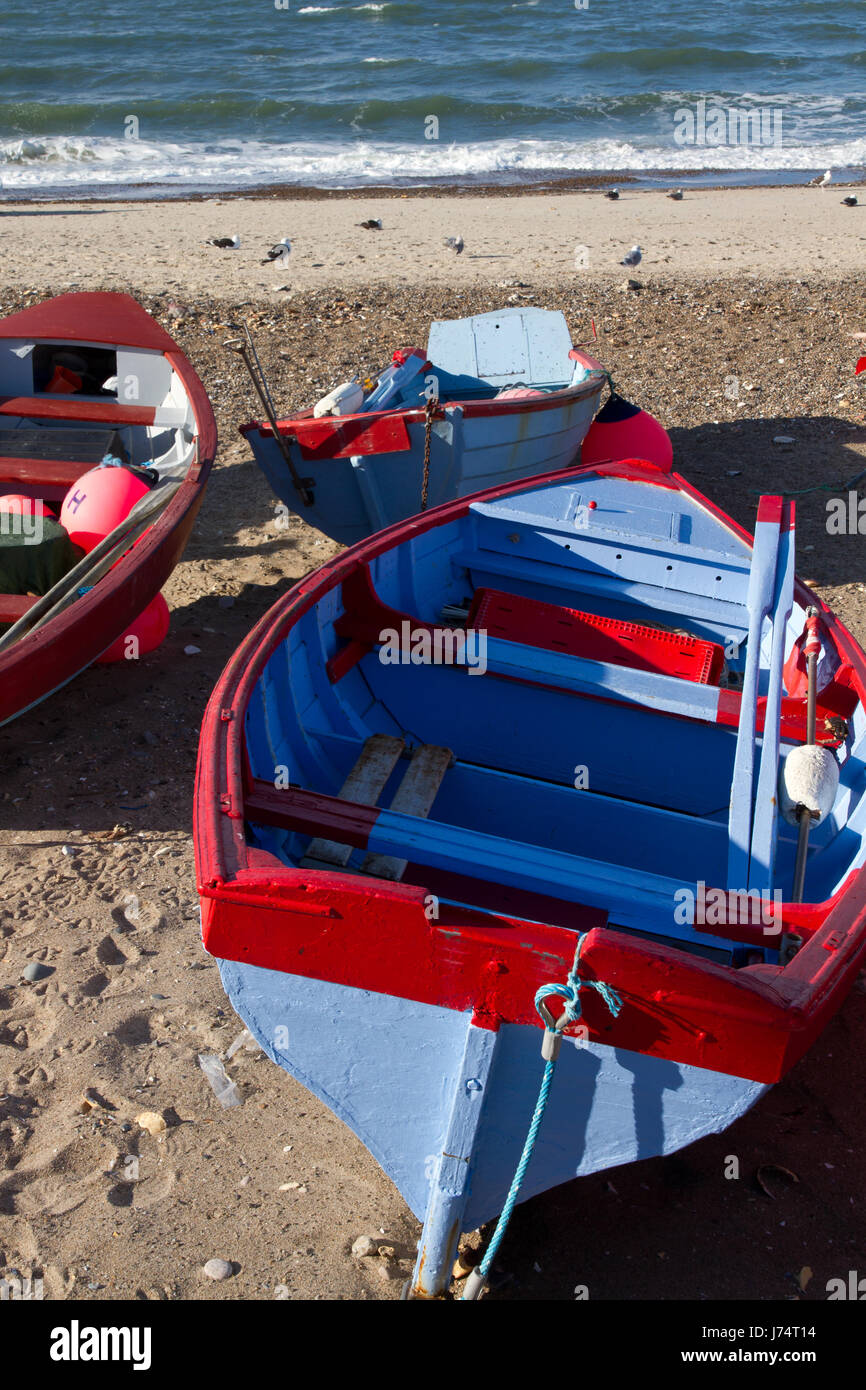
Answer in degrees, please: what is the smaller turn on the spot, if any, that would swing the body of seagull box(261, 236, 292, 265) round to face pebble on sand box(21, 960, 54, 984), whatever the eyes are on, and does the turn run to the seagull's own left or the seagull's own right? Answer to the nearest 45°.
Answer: approximately 135° to the seagull's own right

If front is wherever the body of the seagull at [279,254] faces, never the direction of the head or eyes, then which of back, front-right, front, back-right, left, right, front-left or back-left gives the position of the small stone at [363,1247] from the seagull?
back-right

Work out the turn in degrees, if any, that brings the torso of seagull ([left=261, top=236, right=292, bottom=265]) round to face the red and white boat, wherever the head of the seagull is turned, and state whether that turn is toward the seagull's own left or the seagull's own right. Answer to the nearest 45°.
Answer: approximately 135° to the seagull's own right

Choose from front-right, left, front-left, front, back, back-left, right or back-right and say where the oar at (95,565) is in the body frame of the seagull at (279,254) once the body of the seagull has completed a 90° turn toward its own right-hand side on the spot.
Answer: front-right

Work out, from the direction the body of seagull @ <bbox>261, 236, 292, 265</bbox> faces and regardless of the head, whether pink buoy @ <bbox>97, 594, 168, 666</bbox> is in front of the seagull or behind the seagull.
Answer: behind

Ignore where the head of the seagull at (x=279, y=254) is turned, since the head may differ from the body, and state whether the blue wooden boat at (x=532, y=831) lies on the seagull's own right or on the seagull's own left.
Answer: on the seagull's own right

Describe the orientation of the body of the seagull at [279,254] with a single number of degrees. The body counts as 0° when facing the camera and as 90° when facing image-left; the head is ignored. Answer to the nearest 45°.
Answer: approximately 225°

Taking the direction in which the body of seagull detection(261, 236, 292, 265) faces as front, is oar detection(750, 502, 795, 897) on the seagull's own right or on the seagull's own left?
on the seagull's own right

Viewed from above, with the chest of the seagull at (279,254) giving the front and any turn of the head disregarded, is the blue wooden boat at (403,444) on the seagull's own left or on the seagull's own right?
on the seagull's own right

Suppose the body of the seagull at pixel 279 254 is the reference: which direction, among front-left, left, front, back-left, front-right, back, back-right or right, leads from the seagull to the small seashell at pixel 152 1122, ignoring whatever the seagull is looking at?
back-right
